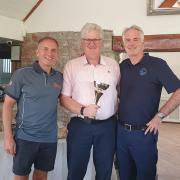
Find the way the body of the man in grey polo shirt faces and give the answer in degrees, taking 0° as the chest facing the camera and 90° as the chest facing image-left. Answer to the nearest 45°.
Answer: approximately 315°

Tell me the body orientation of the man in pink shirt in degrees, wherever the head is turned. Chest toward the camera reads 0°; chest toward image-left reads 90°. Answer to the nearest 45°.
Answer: approximately 0°
